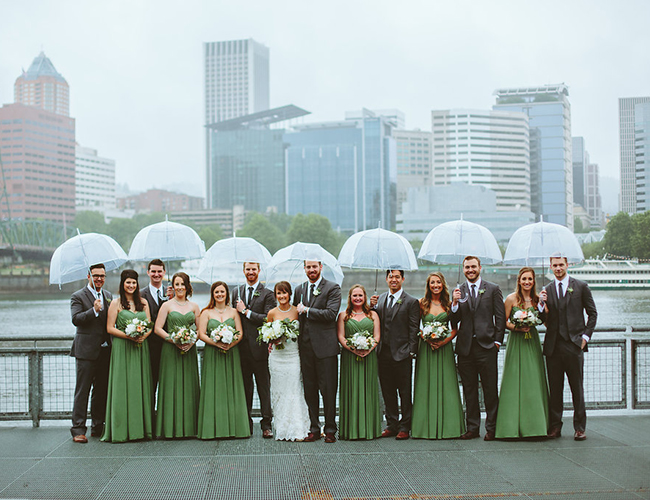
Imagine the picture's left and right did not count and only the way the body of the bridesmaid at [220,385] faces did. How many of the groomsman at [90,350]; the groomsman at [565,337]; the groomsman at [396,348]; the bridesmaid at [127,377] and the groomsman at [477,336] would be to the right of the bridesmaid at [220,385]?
2

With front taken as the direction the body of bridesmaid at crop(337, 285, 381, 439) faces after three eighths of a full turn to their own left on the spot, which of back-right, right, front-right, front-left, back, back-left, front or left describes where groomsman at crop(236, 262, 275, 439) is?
back-left

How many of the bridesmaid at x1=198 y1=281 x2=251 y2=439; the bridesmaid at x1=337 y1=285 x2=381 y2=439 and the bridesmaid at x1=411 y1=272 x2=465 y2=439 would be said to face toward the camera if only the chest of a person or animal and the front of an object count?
3

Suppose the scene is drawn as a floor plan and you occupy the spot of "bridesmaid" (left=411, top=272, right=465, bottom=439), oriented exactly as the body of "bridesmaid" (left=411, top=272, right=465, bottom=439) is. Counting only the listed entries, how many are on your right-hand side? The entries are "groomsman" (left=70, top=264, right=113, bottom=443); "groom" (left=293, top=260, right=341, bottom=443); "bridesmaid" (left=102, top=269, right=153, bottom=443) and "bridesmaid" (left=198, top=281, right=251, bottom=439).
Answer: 4

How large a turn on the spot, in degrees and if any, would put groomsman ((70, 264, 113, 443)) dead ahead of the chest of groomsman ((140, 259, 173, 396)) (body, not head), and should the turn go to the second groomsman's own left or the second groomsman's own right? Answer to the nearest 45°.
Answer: approximately 90° to the second groomsman's own right
